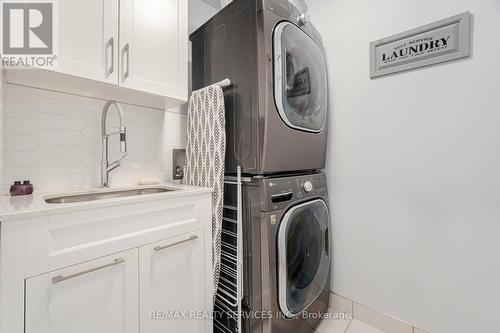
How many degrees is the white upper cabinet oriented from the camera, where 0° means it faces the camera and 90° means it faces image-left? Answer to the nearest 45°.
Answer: approximately 315°

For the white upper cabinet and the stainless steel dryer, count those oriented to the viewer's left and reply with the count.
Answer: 0

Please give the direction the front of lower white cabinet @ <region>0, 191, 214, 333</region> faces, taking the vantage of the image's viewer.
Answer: facing the viewer and to the right of the viewer

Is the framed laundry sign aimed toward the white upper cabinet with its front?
yes

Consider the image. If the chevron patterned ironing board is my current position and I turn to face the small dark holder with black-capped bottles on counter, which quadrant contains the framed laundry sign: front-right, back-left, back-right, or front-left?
back-left

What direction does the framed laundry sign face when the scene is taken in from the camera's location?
facing the viewer and to the left of the viewer

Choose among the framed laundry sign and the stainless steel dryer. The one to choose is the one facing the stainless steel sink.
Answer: the framed laundry sign

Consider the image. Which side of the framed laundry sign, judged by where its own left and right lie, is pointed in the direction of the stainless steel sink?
front

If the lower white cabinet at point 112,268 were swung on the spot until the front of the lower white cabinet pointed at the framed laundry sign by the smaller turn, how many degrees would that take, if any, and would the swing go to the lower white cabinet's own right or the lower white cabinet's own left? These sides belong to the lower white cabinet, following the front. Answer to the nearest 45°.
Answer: approximately 45° to the lower white cabinet's own left

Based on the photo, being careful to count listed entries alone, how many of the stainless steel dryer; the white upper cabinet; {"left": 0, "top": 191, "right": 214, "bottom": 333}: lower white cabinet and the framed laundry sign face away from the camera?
0

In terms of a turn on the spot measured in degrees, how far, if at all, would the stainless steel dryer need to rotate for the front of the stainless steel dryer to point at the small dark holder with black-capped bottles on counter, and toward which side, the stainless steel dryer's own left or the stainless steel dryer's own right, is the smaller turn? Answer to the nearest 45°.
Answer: approximately 135° to the stainless steel dryer's own right

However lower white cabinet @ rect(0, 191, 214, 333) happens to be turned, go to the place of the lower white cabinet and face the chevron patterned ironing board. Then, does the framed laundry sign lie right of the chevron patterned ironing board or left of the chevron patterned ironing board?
right

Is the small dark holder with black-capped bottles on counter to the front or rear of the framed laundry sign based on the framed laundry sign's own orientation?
to the front
